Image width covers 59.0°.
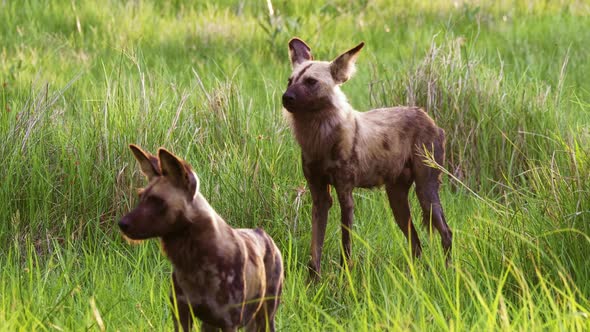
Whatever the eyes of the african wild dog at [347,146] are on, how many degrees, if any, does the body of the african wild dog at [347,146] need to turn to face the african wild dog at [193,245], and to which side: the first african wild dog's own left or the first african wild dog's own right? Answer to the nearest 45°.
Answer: approximately 45° to the first african wild dog's own left

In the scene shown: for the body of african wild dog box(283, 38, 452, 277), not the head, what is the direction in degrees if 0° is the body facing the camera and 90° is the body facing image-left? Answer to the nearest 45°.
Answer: approximately 45°

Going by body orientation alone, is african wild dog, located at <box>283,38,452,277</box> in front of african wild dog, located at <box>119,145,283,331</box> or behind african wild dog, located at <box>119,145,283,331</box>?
behind
